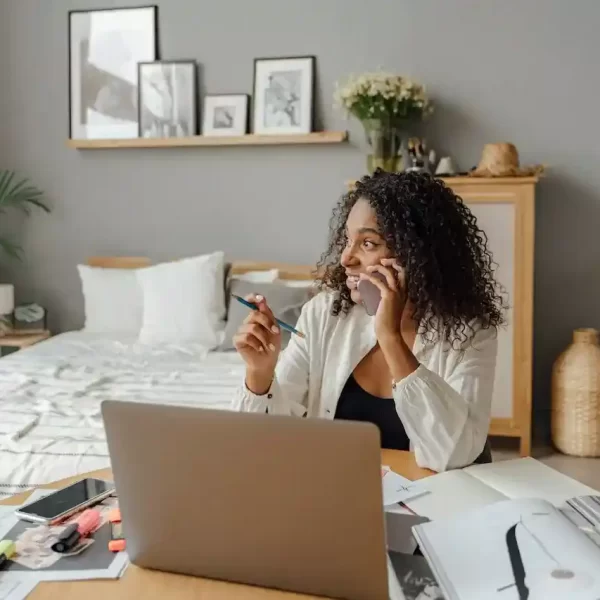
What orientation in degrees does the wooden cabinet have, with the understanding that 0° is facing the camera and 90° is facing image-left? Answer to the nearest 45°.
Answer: approximately 0°

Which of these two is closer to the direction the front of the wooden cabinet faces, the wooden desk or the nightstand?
the wooden desk

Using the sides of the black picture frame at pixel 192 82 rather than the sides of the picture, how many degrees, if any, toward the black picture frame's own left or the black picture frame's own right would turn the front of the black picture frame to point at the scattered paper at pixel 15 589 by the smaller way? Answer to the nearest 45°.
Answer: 0° — it already faces it

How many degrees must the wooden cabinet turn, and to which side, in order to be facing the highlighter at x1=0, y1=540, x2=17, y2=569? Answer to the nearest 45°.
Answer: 0° — it already faces it
